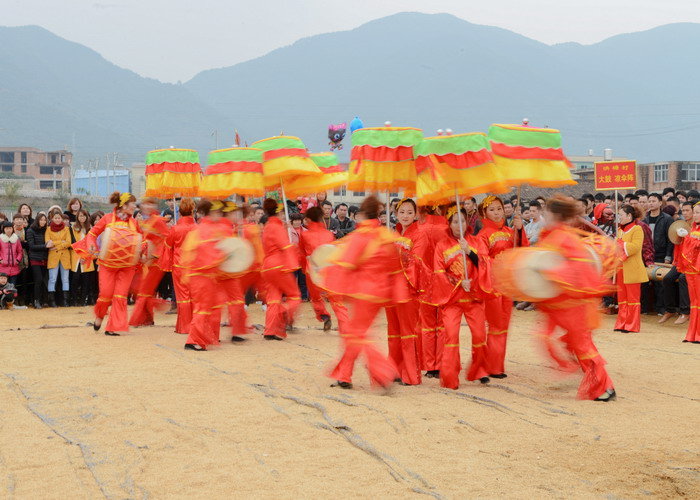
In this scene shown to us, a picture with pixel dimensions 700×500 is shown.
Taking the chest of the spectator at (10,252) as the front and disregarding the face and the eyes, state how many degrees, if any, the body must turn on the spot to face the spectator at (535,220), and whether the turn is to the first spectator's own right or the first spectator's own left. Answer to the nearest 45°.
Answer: approximately 45° to the first spectator's own left

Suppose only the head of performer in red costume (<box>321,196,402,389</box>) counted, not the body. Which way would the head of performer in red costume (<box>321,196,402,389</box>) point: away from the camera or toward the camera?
away from the camera

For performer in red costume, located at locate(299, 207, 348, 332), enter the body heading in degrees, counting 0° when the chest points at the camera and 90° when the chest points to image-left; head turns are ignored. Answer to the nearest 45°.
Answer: approximately 135°

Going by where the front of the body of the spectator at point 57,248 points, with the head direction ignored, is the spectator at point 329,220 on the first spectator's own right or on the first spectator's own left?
on the first spectator's own left

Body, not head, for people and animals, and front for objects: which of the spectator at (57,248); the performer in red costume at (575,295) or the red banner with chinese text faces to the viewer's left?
the performer in red costume

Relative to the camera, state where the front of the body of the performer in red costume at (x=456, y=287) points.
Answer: toward the camera

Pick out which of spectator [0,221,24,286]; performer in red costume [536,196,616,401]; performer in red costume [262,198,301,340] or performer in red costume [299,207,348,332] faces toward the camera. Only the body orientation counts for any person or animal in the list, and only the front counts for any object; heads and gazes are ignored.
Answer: the spectator

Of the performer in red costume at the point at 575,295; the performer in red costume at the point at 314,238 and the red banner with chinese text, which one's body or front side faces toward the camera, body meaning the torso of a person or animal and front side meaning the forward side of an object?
the red banner with chinese text

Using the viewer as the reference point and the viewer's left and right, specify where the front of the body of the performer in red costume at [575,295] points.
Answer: facing to the left of the viewer

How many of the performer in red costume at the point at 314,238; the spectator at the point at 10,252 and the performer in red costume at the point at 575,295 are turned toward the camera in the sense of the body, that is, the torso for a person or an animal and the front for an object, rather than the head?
1

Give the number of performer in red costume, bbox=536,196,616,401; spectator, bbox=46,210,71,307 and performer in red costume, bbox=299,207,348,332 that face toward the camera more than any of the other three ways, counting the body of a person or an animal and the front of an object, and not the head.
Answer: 1

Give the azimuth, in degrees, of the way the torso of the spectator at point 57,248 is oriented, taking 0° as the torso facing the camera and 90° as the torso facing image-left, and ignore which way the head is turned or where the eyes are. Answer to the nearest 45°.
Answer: approximately 0°

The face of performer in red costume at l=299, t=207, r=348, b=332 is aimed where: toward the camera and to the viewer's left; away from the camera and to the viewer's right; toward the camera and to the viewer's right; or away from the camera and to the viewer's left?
away from the camera and to the viewer's left

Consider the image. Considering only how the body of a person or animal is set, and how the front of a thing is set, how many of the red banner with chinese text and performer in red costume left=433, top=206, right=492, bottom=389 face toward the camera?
2

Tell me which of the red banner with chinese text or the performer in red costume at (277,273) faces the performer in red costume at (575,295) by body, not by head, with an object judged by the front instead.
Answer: the red banner with chinese text
